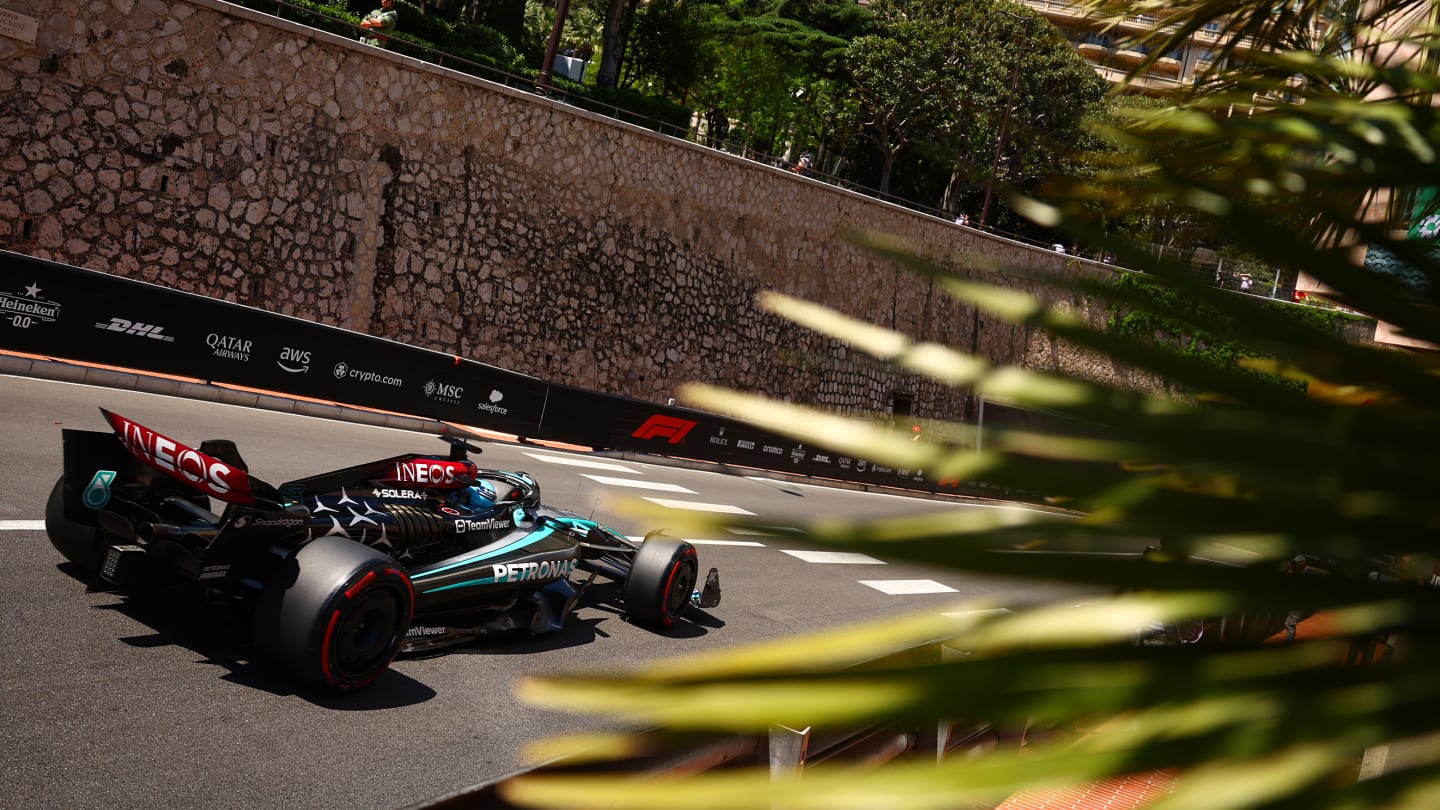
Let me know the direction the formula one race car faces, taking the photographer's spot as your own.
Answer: facing away from the viewer and to the right of the viewer

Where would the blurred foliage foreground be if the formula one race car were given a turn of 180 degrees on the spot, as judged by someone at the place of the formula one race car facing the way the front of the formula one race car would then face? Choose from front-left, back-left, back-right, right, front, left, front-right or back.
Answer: front-left
